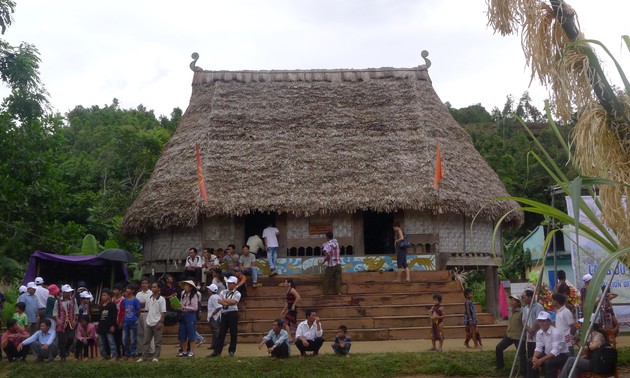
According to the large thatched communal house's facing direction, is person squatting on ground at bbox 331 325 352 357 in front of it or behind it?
in front

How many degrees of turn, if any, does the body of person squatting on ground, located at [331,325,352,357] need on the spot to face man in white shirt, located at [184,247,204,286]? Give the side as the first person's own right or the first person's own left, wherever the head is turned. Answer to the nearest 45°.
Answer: approximately 135° to the first person's own right

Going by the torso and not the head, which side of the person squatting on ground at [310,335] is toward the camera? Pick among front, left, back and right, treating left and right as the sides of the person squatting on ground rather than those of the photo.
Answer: front

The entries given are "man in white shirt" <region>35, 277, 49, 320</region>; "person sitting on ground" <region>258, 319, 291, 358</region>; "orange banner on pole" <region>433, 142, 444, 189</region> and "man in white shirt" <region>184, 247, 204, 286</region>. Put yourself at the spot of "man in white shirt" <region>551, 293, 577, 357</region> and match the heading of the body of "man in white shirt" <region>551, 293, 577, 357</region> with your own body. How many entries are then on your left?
0

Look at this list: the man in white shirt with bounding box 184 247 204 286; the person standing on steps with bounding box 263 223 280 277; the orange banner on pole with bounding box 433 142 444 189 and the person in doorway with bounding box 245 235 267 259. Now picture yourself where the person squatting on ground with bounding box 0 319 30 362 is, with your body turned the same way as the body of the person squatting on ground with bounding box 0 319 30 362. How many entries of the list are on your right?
0

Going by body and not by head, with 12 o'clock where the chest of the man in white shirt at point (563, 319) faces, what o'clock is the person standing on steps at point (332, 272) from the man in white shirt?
The person standing on steps is roughly at 3 o'clock from the man in white shirt.

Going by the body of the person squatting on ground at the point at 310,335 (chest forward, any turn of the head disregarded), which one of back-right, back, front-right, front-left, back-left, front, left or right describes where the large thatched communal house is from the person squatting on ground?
back

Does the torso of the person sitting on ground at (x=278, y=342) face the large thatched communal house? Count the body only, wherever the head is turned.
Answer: no

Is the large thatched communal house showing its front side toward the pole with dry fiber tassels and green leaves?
yes

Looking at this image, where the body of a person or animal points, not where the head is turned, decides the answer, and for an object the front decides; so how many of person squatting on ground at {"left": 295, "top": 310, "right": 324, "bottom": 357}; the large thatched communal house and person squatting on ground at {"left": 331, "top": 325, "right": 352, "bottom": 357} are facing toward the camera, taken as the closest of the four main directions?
3

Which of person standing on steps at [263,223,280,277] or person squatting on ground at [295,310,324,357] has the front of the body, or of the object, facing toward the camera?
the person squatting on ground

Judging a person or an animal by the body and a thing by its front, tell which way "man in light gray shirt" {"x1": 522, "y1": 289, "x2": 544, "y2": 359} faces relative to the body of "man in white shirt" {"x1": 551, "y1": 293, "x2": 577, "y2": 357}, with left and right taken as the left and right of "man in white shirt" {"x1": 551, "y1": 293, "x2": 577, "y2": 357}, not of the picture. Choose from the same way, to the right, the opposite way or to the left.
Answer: the same way

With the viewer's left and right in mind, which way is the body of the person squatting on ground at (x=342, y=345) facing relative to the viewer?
facing the viewer

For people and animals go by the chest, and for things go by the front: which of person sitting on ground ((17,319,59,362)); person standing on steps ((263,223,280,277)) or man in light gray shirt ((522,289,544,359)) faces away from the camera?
the person standing on steps

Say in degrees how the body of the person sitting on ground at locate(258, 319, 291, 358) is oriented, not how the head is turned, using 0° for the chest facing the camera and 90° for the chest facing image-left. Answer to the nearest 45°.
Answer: approximately 45°

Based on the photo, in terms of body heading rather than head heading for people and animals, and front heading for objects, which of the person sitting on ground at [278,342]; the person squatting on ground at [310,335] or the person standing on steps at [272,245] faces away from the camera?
the person standing on steps

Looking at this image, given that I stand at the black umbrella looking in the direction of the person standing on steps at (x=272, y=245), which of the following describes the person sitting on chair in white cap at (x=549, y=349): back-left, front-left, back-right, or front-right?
front-right

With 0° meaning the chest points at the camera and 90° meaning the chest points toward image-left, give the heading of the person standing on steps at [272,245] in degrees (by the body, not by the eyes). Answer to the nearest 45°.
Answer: approximately 180°

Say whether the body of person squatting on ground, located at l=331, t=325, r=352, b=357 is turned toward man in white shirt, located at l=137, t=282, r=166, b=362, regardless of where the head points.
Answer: no

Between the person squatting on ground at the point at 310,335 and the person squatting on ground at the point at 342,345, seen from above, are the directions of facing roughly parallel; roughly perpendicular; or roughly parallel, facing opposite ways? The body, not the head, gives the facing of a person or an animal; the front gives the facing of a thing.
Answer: roughly parallel

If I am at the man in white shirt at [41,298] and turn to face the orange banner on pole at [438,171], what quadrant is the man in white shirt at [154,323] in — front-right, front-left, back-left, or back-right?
front-right
